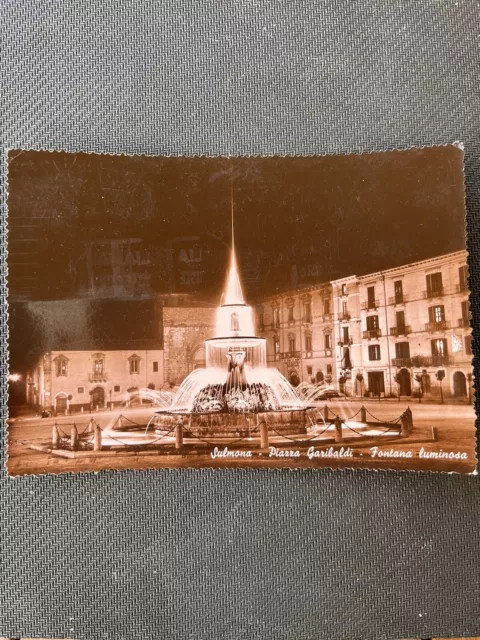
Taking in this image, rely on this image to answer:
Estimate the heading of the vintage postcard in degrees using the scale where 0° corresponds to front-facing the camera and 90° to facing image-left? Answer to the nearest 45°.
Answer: approximately 0°
